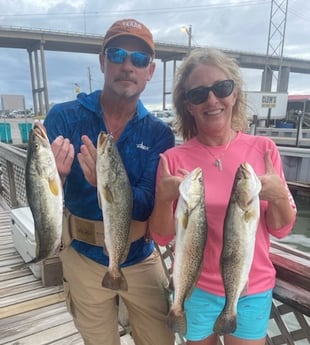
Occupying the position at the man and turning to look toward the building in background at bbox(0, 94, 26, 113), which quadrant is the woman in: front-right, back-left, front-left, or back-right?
back-right

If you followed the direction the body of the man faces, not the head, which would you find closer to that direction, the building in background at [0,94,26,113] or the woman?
the woman

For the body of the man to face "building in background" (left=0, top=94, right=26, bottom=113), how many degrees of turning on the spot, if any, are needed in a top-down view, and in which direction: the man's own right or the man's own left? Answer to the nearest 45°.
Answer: approximately 180°

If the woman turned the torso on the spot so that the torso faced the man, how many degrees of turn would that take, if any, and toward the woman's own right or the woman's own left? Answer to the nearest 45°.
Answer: approximately 90° to the woman's own right

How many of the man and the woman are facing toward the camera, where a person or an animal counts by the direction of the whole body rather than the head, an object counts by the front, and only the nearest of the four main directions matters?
2

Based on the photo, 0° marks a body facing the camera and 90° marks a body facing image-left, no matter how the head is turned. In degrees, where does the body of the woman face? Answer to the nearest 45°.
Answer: approximately 0°

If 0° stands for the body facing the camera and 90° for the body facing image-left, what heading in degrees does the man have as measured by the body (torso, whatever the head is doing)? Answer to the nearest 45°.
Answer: approximately 0°
